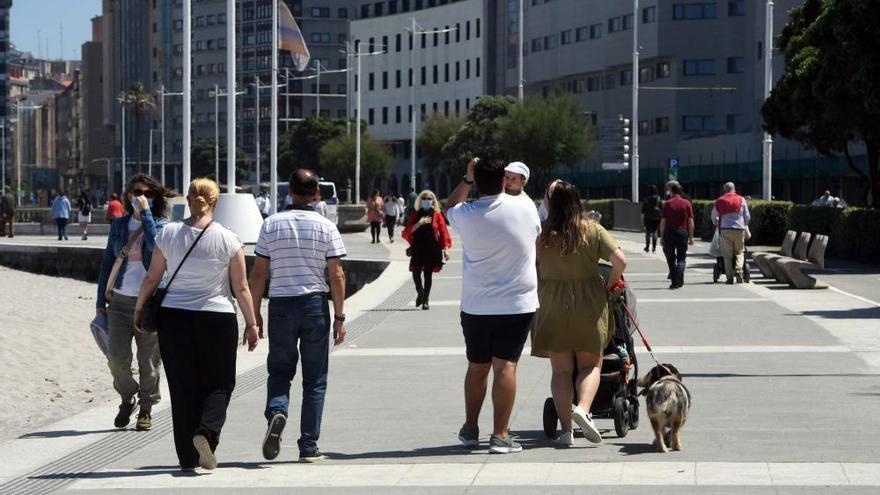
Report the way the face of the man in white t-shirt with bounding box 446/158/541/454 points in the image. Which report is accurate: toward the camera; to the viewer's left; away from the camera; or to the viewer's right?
away from the camera

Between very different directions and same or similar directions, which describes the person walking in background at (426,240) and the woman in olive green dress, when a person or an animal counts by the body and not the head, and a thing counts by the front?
very different directions

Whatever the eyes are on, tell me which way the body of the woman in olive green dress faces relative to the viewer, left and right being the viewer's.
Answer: facing away from the viewer

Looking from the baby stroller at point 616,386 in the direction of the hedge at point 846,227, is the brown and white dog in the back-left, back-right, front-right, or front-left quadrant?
back-right

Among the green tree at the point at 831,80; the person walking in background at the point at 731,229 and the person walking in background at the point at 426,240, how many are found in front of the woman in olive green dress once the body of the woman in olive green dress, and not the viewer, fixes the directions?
3

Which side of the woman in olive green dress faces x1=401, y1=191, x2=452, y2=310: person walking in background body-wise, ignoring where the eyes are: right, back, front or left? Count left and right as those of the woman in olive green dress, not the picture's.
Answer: front

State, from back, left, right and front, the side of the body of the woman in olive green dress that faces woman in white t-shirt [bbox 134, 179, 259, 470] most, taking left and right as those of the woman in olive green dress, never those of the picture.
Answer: left

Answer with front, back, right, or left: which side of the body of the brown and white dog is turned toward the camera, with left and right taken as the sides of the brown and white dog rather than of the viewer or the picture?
back

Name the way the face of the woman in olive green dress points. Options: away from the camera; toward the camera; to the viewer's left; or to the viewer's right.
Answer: away from the camera

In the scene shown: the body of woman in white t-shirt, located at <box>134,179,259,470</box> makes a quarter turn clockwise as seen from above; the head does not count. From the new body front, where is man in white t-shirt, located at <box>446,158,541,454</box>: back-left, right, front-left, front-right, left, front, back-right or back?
front

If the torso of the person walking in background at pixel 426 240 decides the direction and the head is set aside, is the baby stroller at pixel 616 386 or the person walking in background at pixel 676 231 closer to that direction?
the baby stroller

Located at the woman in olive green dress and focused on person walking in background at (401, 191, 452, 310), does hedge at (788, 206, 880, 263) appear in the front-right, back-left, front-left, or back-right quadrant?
front-right

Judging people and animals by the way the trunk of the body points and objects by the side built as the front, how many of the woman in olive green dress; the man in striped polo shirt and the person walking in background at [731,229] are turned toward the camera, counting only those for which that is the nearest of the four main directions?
0

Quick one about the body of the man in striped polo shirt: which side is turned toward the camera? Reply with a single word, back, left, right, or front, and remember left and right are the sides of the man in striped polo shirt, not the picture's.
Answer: back

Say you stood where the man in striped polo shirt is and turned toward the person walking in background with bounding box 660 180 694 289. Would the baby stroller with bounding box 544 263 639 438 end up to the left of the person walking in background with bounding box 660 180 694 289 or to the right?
right
